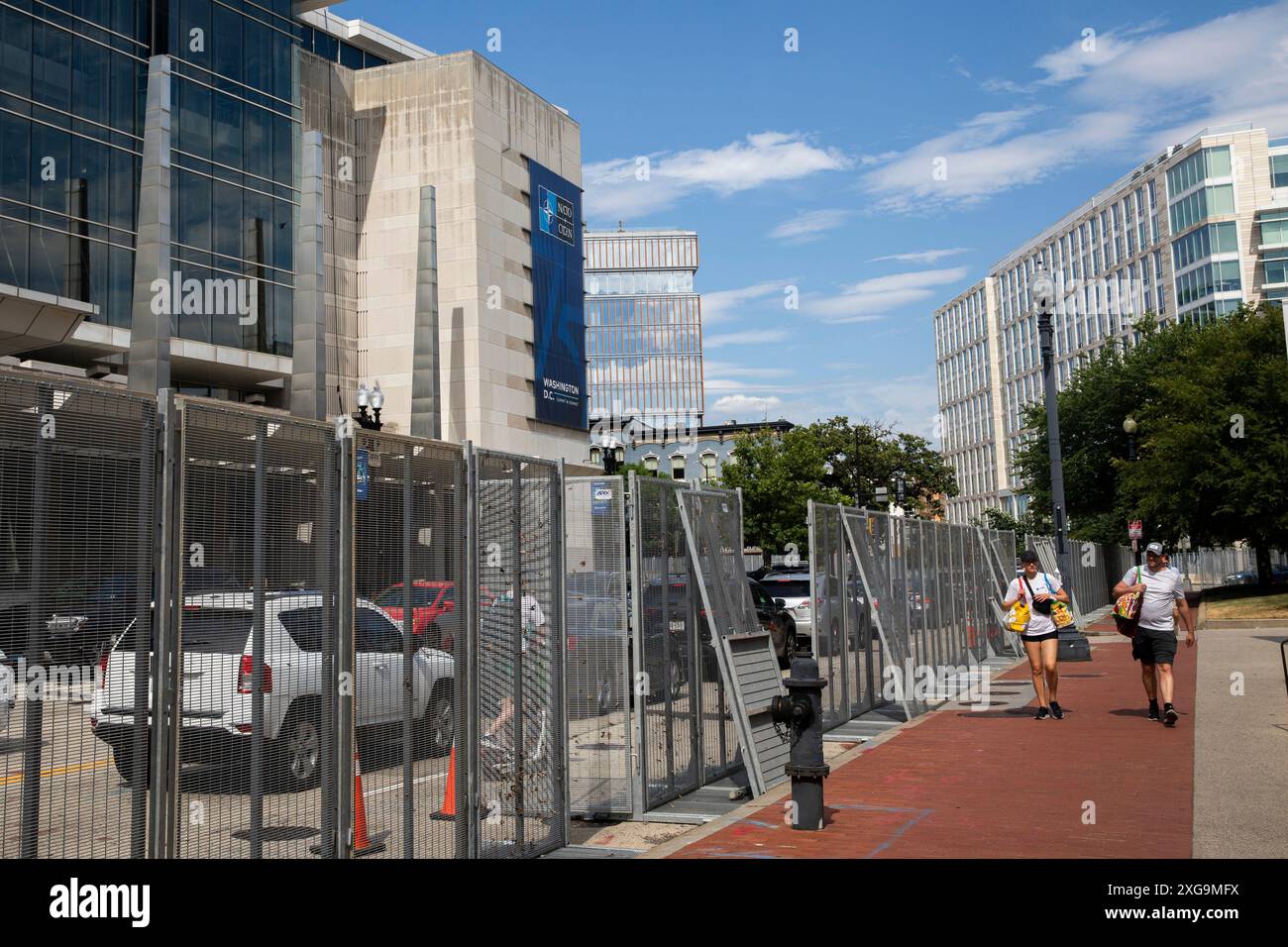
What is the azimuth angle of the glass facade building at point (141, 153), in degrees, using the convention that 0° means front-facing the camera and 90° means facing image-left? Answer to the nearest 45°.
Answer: approximately 315°

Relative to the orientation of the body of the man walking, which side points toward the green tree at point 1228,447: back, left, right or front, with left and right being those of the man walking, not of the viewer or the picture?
back

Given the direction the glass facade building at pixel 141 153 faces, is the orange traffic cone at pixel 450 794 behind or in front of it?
in front

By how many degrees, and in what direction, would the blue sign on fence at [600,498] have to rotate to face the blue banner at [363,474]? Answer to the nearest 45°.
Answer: approximately 45° to its right

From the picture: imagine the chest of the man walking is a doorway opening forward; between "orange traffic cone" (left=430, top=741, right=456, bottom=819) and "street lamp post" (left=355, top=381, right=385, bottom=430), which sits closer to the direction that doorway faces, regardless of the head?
the orange traffic cone

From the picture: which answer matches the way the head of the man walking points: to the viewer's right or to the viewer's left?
to the viewer's left

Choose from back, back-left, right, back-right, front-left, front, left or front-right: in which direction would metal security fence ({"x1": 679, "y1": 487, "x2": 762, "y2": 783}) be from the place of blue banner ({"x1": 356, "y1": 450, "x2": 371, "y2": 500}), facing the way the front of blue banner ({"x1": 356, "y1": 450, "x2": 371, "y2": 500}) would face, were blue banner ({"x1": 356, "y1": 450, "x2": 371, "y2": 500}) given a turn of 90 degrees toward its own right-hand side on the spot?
back-right

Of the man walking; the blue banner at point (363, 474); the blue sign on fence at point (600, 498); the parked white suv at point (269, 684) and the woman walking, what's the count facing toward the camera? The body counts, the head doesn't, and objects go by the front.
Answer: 4

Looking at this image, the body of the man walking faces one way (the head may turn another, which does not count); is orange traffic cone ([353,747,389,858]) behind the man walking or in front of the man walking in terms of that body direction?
in front

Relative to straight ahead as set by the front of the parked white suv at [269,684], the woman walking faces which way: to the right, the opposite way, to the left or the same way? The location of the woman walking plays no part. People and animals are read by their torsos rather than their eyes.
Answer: the opposite way

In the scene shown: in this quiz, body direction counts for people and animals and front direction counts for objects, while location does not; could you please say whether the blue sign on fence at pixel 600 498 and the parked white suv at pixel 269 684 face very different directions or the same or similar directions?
very different directions

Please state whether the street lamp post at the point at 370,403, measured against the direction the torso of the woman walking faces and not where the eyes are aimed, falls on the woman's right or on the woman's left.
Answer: on the woman's right
